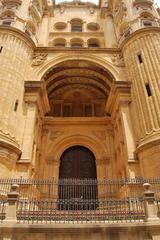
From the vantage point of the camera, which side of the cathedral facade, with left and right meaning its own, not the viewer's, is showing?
front
